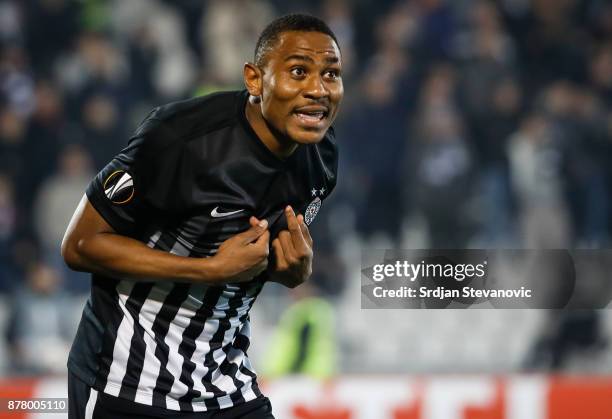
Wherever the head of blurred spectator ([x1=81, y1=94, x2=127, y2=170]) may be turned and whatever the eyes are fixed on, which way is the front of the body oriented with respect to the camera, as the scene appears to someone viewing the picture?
toward the camera

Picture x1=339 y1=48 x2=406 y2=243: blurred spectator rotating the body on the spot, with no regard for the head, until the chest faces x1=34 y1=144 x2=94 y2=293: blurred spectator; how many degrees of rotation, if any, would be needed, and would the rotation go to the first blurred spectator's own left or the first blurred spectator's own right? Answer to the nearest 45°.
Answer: approximately 90° to the first blurred spectator's own right

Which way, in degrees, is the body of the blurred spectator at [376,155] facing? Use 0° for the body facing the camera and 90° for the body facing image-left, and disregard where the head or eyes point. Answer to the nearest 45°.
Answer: approximately 0°

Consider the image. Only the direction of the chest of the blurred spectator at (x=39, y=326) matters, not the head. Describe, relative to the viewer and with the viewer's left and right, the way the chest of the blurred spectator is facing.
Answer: facing the viewer

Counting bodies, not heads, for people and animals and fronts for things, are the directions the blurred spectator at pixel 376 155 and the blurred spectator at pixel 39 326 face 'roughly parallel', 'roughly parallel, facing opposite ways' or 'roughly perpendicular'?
roughly parallel

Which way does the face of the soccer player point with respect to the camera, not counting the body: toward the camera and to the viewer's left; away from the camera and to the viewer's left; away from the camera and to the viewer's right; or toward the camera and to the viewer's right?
toward the camera and to the viewer's right

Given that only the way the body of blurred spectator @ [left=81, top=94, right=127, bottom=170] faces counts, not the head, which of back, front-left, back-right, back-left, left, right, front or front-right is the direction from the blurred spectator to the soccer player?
front

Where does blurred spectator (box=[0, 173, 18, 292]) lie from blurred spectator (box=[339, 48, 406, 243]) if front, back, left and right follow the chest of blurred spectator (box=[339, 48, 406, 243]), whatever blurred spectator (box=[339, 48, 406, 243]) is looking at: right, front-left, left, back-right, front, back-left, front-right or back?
right

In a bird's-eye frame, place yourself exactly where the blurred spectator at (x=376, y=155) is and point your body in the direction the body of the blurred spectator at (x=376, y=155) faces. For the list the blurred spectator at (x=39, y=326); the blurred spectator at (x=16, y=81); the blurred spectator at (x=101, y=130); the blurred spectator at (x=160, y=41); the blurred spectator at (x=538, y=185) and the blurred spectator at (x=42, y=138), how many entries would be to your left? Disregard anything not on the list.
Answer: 1
